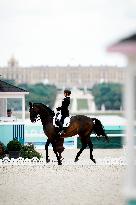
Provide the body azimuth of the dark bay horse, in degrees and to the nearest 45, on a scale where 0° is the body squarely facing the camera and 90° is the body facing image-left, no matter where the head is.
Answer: approximately 90°

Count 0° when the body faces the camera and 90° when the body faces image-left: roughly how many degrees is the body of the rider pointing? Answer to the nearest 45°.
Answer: approximately 90°

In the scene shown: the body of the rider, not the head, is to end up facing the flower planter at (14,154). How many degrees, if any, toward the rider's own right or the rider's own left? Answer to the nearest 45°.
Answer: approximately 45° to the rider's own right

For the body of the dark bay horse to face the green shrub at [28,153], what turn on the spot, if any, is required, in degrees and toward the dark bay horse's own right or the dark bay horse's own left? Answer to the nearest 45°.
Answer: approximately 45° to the dark bay horse's own right

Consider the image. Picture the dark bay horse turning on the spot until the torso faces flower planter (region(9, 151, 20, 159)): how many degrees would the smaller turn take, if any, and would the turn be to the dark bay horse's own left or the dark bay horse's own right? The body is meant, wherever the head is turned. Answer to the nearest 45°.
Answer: approximately 45° to the dark bay horse's own right
